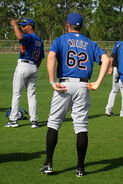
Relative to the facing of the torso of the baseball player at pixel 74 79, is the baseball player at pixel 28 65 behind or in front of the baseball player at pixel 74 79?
in front

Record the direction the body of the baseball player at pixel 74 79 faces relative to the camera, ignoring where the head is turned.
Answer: away from the camera

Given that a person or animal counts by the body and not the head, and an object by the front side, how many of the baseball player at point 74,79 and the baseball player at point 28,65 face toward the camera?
0

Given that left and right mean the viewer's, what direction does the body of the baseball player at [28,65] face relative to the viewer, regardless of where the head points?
facing away from the viewer and to the left of the viewer

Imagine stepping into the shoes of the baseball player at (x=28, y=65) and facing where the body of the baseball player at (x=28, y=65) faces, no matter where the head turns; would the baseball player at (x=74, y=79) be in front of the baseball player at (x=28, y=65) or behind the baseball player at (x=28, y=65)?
behind
